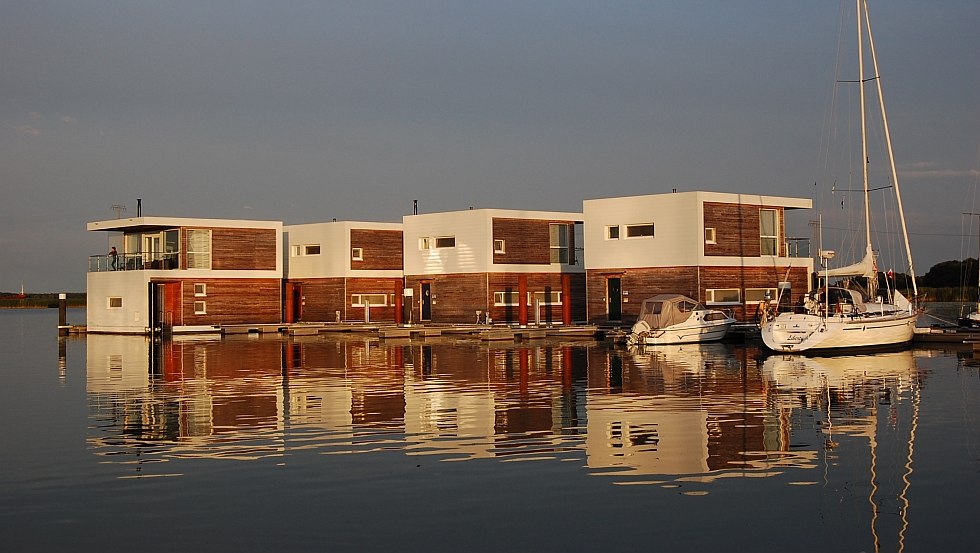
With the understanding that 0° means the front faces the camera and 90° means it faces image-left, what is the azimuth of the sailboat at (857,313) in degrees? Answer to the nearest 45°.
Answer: approximately 225°

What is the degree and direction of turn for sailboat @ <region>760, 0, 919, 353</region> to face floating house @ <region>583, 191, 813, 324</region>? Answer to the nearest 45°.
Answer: approximately 90° to its left

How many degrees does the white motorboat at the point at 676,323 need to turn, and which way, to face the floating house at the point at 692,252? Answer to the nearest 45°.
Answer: approximately 45° to its left

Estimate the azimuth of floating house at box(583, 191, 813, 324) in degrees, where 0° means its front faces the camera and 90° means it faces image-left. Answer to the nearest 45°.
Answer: approximately 45°

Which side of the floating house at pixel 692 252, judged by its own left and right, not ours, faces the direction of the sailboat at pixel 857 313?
left

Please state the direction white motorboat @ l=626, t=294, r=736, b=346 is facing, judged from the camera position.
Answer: facing away from the viewer and to the right of the viewer
